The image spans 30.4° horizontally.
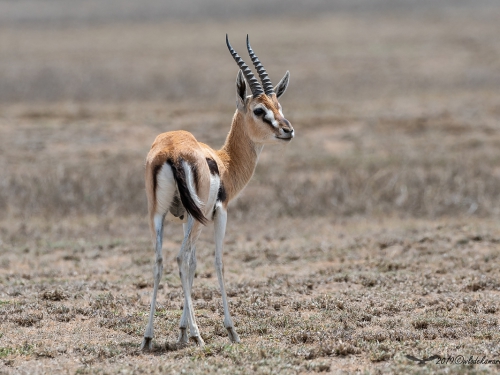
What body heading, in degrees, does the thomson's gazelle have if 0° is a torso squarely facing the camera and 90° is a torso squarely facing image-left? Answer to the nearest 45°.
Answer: approximately 225°
